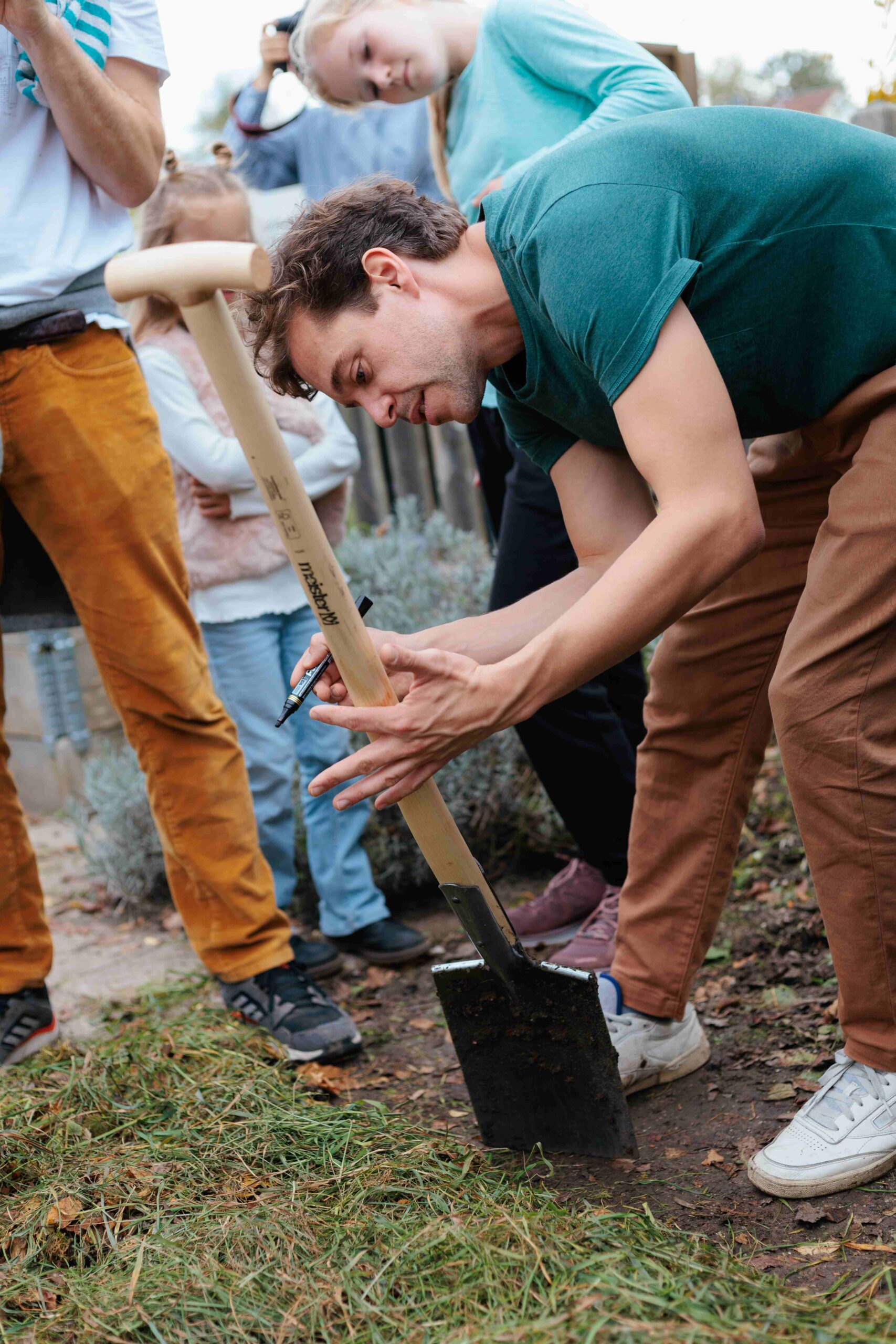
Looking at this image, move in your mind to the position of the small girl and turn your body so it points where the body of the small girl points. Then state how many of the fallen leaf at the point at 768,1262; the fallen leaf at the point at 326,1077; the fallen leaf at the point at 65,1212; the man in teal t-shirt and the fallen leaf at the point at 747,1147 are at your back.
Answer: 0

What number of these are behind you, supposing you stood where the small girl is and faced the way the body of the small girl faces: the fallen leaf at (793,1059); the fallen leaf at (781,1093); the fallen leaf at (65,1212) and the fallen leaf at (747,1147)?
0

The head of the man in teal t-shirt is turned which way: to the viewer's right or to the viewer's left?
to the viewer's left

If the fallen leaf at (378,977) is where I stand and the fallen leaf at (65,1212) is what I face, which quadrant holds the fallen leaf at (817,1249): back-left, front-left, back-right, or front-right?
front-left

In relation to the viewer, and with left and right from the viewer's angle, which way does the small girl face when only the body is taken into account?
facing the viewer and to the right of the viewer

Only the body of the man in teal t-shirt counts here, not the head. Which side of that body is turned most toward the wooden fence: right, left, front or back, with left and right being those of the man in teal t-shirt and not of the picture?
right

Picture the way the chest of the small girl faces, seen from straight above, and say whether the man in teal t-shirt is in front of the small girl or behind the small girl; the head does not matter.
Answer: in front

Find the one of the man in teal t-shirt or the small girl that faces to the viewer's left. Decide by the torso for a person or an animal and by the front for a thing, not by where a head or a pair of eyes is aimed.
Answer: the man in teal t-shirt

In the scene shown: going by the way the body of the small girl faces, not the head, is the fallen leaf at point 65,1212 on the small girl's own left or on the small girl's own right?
on the small girl's own right

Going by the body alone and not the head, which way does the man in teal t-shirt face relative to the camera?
to the viewer's left
